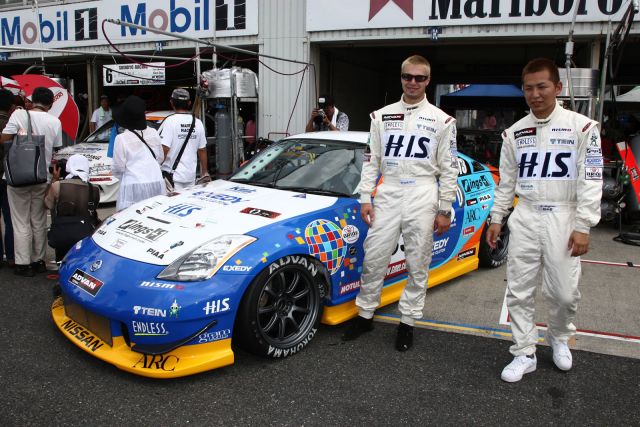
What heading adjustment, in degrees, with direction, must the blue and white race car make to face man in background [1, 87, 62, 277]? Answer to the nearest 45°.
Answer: approximately 90° to its right

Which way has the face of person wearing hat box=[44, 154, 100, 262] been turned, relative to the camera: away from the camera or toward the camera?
away from the camera

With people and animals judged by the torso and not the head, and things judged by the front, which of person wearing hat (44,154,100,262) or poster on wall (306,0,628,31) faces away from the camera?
the person wearing hat

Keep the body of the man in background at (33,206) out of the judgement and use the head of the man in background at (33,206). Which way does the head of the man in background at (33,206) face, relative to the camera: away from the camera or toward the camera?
away from the camera

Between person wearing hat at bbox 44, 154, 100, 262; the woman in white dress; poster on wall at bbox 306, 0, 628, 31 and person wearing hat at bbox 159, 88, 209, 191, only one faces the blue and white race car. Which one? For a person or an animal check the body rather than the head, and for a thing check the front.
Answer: the poster on wall

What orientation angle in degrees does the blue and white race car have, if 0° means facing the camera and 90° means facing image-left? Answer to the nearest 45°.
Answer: approximately 45°

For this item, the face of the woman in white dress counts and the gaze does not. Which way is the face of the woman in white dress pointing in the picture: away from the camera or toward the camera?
away from the camera

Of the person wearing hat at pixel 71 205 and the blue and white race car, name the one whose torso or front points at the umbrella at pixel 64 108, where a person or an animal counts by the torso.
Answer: the person wearing hat

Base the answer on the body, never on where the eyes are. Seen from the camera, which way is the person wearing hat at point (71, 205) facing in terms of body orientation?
away from the camera

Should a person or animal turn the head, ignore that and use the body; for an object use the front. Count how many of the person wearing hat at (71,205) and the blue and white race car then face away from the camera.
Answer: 1

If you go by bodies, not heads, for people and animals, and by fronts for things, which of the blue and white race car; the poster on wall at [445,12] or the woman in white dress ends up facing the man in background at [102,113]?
the woman in white dress

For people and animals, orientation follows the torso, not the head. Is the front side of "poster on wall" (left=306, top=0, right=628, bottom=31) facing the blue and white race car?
yes

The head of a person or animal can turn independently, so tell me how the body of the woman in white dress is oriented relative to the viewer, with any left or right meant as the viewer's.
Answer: facing away from the viewer

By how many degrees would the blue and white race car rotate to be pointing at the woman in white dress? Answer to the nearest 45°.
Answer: approximately 90° to its right
